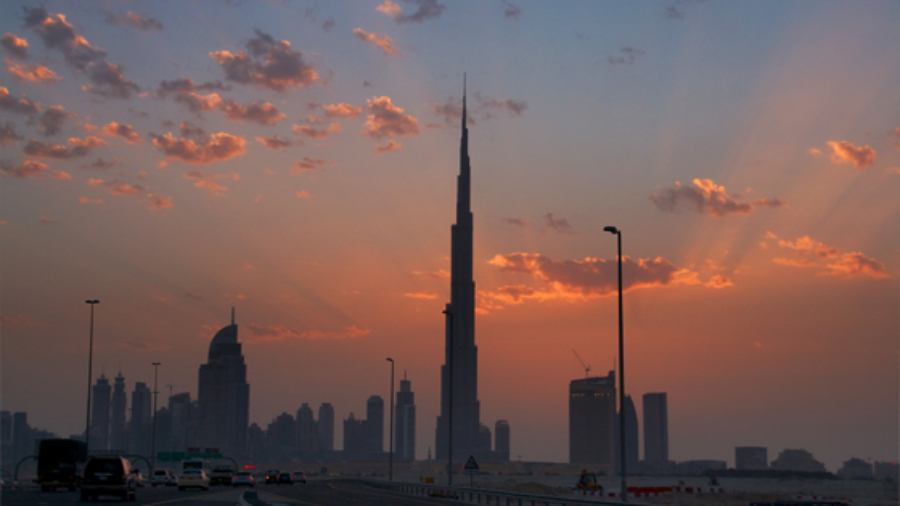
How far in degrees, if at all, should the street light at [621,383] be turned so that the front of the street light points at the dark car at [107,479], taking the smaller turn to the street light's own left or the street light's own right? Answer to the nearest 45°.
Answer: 0° — it already faces it

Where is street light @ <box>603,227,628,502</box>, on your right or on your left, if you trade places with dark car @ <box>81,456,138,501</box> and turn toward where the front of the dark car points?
on your right

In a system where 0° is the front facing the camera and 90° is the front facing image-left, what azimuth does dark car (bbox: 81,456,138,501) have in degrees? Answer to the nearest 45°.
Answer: approximately 180°

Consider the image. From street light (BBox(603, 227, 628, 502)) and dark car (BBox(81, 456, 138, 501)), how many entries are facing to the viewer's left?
1

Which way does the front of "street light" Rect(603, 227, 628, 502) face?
to the viewer's left

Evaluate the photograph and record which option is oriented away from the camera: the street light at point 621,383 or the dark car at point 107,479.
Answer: the dark car
